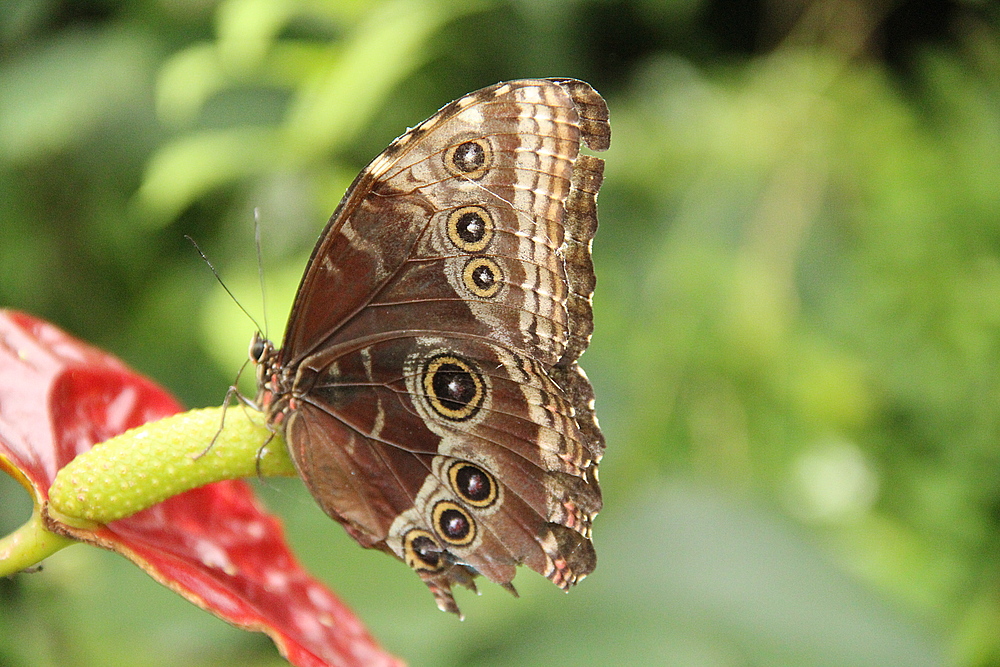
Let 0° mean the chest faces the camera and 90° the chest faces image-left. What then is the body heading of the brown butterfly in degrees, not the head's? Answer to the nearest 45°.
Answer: approximately 90°
